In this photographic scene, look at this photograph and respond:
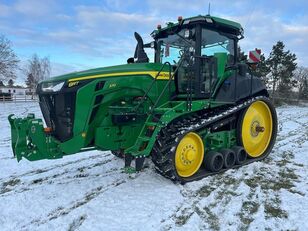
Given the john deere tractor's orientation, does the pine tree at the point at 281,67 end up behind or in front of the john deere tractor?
behind

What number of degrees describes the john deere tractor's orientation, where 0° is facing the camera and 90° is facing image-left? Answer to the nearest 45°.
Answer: approximately 45°
